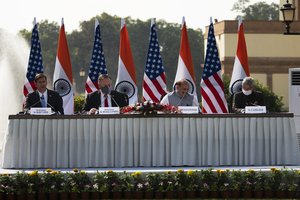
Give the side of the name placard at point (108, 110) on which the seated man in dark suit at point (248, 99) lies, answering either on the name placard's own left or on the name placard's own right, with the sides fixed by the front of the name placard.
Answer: on the name placard's own left

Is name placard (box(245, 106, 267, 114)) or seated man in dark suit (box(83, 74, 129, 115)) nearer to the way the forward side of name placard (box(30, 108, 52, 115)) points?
the name placard

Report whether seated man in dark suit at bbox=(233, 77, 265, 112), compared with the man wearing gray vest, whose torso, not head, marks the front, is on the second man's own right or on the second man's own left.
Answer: on the second man's own left

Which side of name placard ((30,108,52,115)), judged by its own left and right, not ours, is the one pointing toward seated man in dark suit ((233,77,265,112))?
left

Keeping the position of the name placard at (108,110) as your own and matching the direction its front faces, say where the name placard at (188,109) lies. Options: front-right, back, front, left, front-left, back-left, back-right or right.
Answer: left

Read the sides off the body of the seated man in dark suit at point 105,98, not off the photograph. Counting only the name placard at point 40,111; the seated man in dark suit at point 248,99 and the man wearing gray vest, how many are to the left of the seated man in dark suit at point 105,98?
2

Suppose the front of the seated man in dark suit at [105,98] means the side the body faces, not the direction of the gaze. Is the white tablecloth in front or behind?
in front

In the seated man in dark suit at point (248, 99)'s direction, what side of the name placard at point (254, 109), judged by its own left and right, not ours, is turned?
back
